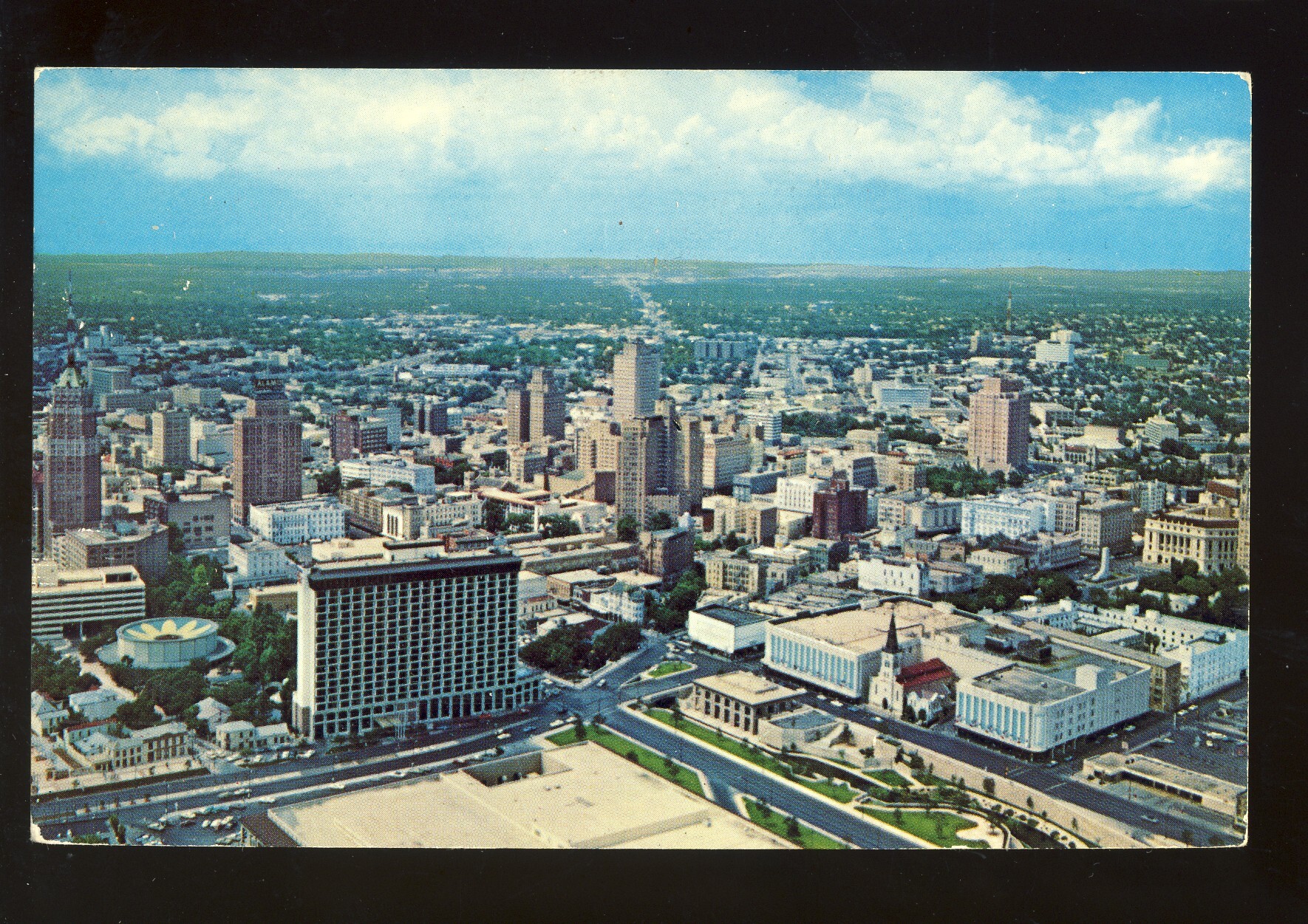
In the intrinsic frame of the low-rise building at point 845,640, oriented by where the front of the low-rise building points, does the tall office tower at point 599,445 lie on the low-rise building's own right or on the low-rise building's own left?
on the low-rise building's own right
